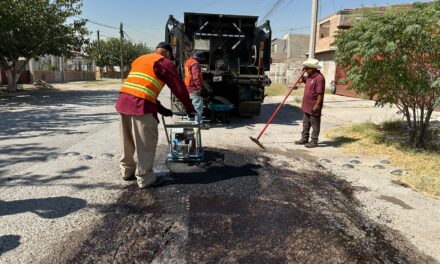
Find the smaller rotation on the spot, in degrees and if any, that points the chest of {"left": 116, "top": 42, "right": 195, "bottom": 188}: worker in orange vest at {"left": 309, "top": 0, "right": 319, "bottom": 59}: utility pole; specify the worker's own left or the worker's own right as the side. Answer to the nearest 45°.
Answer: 0° — they already face it

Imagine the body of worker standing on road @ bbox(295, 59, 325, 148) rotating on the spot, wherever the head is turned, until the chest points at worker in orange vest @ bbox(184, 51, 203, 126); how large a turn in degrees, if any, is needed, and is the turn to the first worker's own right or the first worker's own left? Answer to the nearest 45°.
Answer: approximately 45° to the first worker's own right

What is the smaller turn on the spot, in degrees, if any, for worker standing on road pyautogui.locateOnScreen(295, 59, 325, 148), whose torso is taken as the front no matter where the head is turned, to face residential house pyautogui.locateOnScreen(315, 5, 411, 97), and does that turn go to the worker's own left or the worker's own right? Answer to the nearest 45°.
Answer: approximately 135° to the worker's own right

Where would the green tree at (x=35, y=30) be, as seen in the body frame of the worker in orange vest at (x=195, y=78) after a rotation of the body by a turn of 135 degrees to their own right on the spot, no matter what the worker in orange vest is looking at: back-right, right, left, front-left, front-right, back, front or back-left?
right

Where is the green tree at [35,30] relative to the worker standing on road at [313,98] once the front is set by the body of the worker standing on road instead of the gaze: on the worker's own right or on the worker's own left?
on the worker's own right

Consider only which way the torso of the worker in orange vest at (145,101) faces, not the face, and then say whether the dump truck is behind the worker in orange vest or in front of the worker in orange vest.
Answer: in front

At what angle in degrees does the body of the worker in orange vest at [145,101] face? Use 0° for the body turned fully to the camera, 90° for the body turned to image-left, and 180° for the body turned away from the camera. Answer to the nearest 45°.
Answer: approximately 225°

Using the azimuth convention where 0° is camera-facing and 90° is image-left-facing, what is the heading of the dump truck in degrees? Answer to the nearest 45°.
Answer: approximately 180°
